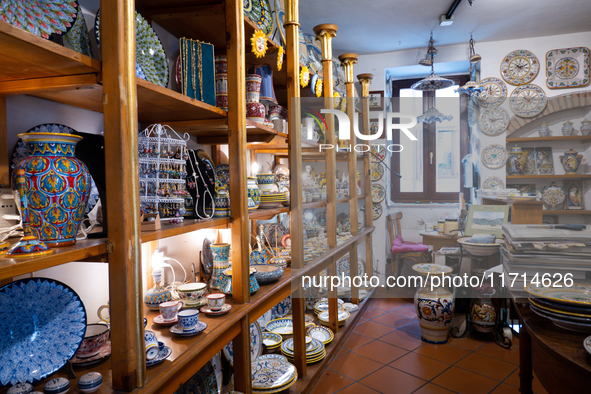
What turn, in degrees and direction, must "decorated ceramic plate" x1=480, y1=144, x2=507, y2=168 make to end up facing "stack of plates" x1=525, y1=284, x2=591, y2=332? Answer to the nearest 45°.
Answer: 0° — it already faces it

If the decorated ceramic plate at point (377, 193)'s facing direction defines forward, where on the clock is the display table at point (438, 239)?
The display table is roughly at 10 o'clock from the decorated ceramic plate.

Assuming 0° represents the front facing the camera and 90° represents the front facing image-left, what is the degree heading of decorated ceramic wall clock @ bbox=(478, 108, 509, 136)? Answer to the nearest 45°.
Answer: approximately 0°

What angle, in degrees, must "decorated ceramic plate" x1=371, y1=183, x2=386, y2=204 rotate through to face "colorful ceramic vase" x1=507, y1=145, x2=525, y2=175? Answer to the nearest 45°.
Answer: approximately 90° to its left
